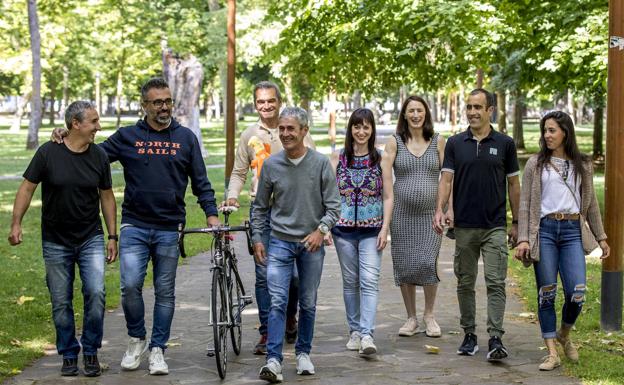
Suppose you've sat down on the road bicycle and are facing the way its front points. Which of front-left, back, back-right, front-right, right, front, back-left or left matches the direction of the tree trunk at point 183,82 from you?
back

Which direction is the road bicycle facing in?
toward the camera

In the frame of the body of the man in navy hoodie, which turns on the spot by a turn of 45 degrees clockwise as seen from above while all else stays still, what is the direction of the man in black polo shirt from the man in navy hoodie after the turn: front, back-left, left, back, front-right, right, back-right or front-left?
back-left

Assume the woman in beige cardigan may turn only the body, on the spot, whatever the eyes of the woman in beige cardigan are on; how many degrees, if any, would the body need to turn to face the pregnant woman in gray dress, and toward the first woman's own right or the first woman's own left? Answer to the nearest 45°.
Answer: approximately 135° to the first woman's own right

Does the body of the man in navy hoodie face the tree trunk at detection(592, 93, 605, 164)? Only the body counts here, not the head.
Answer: no

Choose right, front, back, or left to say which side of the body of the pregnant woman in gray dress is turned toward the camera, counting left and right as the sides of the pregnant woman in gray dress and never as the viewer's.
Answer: front

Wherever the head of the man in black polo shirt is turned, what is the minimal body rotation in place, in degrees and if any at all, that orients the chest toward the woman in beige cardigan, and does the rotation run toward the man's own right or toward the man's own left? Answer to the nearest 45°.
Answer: approximately 45° to the man's own left

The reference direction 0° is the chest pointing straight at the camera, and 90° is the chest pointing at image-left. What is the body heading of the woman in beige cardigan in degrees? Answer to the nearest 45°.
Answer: approximately 0°

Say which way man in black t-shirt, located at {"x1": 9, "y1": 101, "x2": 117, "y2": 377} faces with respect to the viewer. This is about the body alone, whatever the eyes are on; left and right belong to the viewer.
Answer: facing the viewer

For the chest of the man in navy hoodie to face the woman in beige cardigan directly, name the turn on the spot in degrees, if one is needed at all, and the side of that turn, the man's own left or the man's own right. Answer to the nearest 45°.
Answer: approximately 90° to the man's own left

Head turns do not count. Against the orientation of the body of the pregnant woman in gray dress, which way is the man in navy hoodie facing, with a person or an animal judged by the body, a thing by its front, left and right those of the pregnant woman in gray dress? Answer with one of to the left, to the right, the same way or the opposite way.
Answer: the same way

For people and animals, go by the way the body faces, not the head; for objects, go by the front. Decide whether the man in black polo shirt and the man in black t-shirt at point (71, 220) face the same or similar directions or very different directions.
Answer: same or similar directions

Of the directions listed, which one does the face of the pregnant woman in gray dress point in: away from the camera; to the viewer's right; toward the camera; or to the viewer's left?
toward the camera

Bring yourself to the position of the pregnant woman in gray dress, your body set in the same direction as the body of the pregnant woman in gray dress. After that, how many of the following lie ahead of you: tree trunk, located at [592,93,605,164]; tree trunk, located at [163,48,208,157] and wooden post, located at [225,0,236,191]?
0

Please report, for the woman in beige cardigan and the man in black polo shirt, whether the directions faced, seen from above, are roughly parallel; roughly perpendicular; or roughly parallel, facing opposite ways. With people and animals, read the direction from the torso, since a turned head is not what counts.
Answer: roughly parallel

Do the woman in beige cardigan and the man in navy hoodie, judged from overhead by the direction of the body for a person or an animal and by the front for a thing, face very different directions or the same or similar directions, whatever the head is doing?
same or similar directions

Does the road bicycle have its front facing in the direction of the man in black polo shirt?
no

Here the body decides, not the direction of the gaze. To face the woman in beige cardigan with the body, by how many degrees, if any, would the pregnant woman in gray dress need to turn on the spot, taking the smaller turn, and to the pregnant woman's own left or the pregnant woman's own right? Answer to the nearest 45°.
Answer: approximately 45° to the pregnant woman's own left

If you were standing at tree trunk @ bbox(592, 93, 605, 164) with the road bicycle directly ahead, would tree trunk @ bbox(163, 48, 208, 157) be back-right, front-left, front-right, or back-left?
front-right
